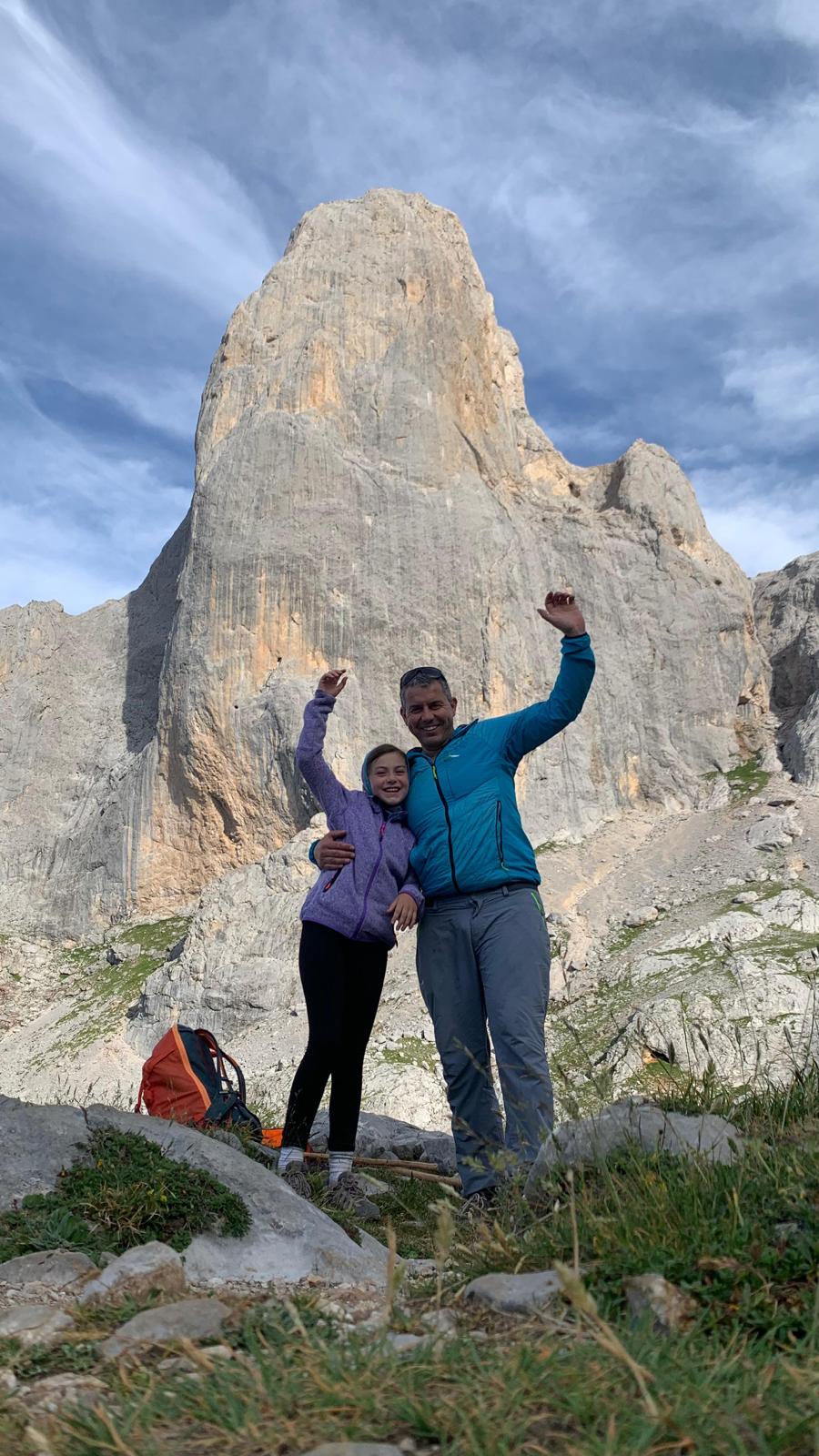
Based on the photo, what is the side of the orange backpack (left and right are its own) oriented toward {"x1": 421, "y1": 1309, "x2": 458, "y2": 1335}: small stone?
left

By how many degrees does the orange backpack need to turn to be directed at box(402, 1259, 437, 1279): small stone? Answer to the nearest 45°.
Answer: approximately 90° to its left

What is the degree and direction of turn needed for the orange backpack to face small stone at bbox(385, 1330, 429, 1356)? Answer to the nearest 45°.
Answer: approximately 90° to its left

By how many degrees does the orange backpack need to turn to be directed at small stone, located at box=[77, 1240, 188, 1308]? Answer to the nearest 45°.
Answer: approximately 90° to its left

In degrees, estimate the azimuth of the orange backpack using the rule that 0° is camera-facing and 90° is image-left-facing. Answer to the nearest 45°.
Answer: approximately 90°

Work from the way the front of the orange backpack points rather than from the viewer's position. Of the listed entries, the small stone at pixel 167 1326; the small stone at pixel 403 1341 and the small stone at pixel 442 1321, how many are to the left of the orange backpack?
3
